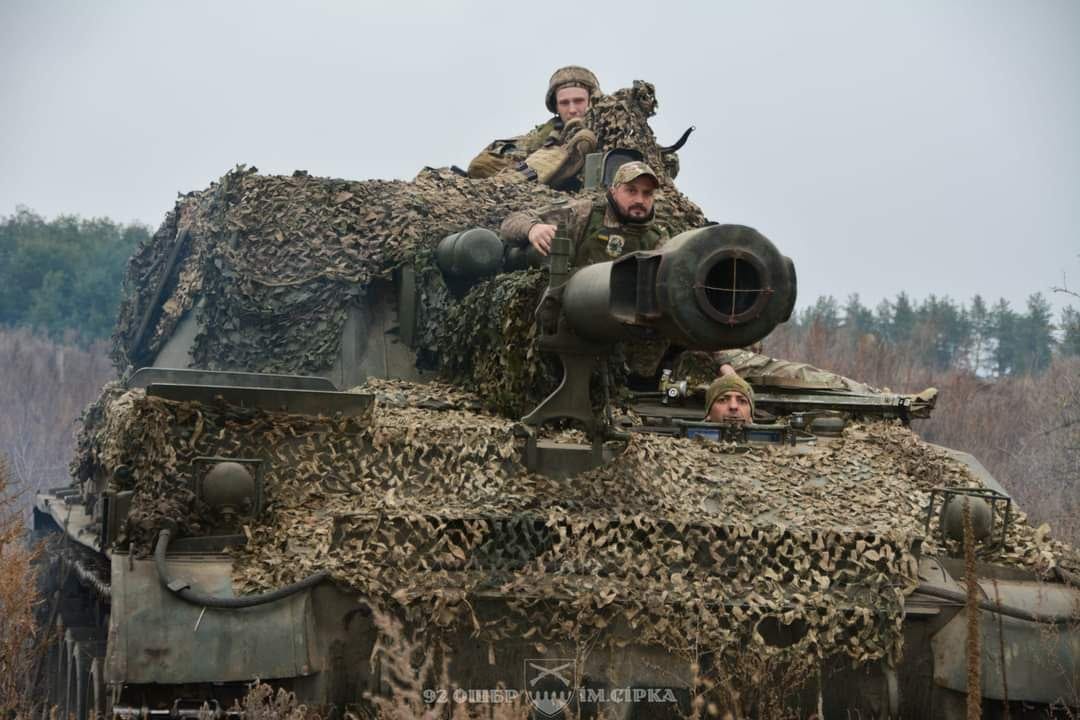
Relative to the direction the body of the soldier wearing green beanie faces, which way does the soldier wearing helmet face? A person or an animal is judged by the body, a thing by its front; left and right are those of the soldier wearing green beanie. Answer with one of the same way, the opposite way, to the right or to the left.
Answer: the same way

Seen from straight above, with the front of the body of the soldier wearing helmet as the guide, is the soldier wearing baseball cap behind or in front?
in front

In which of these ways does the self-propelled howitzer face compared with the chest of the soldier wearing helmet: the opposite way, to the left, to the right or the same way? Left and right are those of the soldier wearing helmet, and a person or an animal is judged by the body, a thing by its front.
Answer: the same way

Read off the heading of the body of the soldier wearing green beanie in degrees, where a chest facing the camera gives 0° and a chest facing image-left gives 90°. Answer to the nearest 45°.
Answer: approximately 0°

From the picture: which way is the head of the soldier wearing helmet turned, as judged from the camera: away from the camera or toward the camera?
toward the camera

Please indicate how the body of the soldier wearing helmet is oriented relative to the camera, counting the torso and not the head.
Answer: toward the camera

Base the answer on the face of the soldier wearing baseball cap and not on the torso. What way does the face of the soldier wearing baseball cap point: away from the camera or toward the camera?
toward the camera
